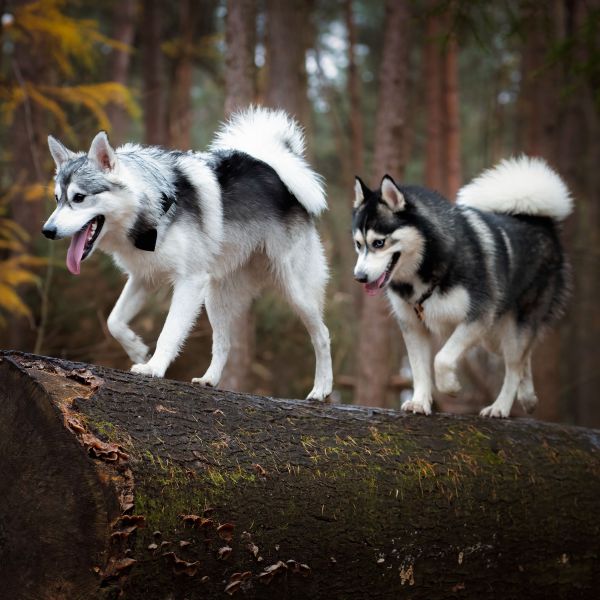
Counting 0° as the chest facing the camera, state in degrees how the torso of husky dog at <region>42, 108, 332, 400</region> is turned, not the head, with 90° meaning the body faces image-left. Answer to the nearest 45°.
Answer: approximately 90°

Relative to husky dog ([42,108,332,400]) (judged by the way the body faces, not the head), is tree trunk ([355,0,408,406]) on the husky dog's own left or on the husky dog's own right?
on the husky dog's own right

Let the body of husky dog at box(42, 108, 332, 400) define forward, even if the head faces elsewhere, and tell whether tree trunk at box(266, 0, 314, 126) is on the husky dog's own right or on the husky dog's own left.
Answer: on the husky dog's own right

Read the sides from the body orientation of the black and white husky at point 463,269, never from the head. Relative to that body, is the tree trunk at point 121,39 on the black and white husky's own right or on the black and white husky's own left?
on the black and white husky's own right

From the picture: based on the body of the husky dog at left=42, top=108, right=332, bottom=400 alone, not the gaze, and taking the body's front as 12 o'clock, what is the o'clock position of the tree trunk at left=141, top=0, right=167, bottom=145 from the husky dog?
The tree trunk is roughly at 3 o'clock from the husky dog.

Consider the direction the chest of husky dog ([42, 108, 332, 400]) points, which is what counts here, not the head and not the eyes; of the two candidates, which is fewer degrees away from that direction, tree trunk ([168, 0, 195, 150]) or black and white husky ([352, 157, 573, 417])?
the tree trunk

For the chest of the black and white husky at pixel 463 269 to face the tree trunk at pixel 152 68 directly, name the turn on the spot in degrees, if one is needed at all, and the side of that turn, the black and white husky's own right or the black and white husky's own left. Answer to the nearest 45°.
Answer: approximately 90° to the black and white husky's own right

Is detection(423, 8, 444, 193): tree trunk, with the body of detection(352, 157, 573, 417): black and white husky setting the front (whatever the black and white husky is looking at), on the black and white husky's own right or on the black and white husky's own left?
on the black and white husky's own right

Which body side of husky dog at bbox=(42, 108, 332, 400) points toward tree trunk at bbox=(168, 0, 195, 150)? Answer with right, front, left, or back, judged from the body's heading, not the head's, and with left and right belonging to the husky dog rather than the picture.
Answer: right

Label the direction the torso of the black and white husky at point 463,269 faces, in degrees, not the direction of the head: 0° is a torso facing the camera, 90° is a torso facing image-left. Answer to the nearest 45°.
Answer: approximately 45°
